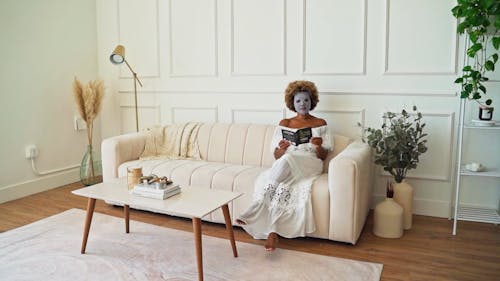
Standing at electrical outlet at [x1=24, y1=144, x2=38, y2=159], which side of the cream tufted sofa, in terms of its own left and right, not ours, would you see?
right

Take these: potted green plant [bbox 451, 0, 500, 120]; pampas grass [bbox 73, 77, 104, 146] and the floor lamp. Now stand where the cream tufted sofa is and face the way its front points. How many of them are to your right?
2

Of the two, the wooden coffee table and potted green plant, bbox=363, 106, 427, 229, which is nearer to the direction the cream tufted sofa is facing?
the wooden coffee table

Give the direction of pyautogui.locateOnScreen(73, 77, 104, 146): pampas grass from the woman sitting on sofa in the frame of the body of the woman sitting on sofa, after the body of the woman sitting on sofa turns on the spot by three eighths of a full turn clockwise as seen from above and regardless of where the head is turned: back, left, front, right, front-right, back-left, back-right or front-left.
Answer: front

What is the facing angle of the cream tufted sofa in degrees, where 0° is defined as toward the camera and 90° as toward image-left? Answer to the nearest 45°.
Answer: approximately 45°

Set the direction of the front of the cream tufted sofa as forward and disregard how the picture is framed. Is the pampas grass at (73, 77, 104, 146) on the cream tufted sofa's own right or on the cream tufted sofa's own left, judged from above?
on the cream tufted sofa's own right

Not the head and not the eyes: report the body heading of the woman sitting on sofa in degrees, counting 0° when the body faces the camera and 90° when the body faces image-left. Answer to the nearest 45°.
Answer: approximately 0°

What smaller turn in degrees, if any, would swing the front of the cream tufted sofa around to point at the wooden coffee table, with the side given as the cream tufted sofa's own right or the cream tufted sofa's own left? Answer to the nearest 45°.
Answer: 0° — it already faces it

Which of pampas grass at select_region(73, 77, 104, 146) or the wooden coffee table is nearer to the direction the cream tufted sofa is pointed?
the wooden coffee table

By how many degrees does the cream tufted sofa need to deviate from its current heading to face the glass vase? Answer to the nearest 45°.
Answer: approximately 90° to its right

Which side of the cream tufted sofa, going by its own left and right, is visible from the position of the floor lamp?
right

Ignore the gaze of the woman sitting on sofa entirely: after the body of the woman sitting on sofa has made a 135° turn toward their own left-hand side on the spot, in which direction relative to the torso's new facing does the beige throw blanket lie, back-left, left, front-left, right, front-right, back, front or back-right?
left

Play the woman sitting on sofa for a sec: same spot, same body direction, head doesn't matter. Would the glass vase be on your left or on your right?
on your right
